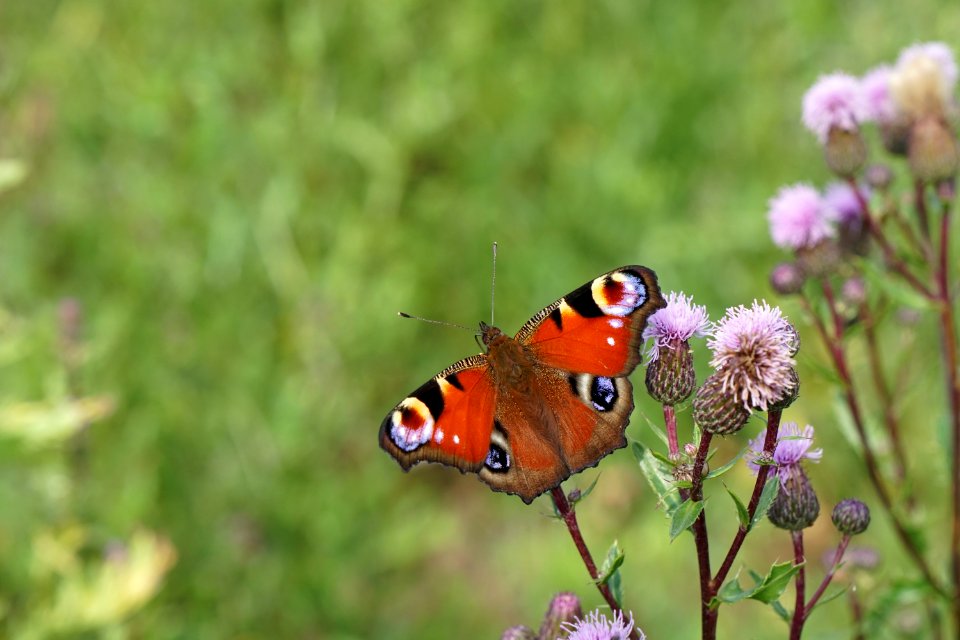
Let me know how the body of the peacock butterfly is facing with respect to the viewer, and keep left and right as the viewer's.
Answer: facing away from the viewer and to the left of the viewer

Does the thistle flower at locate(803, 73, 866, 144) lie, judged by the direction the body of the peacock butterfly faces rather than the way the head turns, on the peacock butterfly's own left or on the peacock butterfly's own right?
on the peacock butterfly's own right

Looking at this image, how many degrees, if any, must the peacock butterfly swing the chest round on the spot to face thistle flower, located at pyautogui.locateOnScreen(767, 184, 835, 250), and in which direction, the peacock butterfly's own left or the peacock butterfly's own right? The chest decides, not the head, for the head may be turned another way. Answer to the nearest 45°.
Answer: approximately 90° to the peacock butterfly's own right

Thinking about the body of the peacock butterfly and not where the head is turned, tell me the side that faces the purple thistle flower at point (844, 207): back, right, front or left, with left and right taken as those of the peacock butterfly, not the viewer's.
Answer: right

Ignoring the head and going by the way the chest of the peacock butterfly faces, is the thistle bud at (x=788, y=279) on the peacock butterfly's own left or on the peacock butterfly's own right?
on the peacock butterfly's own right

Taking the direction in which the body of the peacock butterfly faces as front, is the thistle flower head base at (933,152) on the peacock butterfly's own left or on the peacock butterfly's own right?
on the peacock butterfly's own right

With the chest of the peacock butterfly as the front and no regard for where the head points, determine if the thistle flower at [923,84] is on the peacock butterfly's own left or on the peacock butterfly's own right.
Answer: on the peacock butterfly's own right

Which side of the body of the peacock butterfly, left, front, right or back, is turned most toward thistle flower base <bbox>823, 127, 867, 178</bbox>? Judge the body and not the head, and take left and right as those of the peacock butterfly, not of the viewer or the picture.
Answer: right
